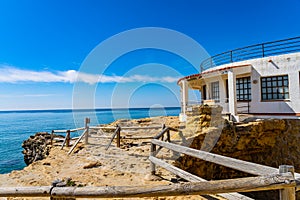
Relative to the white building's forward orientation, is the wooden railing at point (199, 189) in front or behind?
in front

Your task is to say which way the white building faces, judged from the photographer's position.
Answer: facing the viewer and to the left of the viewer
